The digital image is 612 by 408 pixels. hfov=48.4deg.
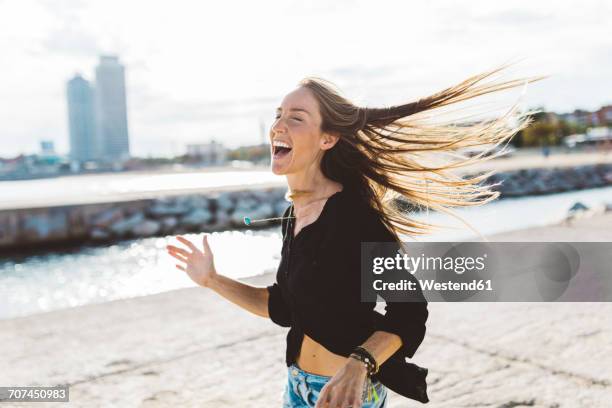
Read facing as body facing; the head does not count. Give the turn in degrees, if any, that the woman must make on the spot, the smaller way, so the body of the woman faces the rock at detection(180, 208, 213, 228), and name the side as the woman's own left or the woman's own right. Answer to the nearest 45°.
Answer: approximately 135° to the woman's own right

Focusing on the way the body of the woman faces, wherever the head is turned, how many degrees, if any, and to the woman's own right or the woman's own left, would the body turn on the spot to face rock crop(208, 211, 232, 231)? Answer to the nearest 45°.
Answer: approximately 135° to the woman's own right

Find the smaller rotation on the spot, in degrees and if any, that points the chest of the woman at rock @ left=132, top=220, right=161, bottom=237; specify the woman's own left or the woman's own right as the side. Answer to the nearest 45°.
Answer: approximately 135° to the woman's own right

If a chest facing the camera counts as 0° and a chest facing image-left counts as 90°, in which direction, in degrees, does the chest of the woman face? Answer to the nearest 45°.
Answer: approximately 45°

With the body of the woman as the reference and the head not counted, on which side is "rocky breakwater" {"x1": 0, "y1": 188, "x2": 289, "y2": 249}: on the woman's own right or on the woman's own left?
on the woman's own right

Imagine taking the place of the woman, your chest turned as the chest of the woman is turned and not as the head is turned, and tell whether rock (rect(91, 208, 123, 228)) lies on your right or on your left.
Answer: on your right

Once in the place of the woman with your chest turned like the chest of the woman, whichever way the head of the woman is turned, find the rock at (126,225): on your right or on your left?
on your right

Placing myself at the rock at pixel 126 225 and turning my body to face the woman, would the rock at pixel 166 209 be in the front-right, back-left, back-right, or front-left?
back-left

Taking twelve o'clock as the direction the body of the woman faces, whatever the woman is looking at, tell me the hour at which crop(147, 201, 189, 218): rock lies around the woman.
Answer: The rock is roughly at 4 o'clock from the woman.

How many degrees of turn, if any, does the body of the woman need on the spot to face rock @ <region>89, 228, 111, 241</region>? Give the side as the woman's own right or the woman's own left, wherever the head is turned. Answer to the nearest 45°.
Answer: approximately 90° to the woman's own right
